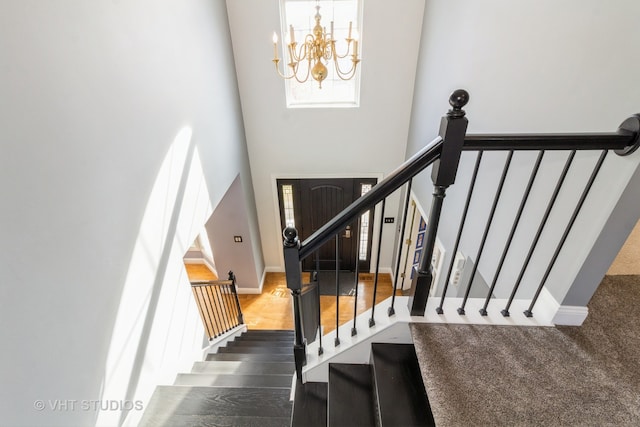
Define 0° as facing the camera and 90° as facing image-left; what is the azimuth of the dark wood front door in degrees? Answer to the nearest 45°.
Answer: approximately 0°

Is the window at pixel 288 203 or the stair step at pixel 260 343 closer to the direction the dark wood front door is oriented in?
the stair step

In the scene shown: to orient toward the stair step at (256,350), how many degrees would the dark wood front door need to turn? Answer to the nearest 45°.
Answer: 0° — it already faces it

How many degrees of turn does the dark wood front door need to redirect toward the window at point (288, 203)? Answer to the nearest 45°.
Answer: approximately 90° to its right
